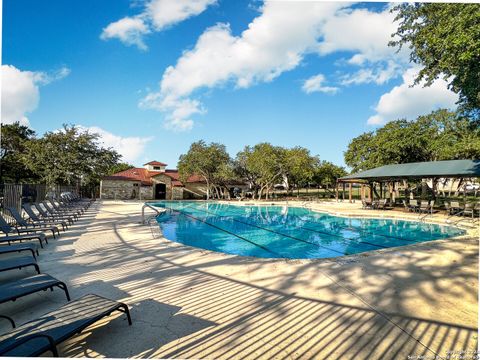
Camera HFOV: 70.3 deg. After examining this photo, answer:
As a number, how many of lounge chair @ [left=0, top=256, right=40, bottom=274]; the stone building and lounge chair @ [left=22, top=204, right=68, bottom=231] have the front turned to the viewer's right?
2

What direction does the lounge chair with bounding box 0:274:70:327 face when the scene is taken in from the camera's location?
facing away from the viewer and to the right of the viewer

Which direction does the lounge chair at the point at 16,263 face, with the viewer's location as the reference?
facing to the right of the viewer

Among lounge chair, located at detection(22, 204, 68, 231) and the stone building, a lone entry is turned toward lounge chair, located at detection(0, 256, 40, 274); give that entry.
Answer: the stone building

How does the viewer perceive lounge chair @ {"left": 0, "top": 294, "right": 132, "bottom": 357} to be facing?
facing away from the viewer and to the right of the viewer

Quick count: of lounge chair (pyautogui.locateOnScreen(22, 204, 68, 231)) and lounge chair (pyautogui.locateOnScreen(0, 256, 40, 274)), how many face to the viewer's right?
2

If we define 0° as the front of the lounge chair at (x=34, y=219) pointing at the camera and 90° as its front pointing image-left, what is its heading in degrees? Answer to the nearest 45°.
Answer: approximately 270°

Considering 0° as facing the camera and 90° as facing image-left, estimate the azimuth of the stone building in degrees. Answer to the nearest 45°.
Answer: approximately 0°
